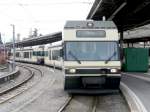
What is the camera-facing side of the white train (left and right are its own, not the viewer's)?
front
